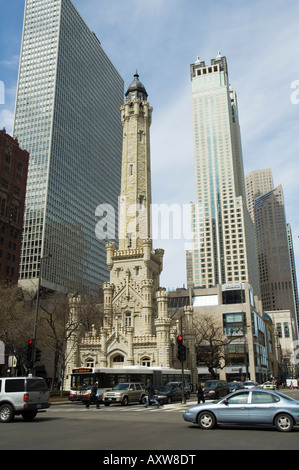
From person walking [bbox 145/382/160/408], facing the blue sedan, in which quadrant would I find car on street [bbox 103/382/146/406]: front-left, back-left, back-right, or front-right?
back-right

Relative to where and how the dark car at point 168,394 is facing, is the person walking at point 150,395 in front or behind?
in front

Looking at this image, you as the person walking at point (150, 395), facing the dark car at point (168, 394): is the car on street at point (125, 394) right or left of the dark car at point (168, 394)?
left

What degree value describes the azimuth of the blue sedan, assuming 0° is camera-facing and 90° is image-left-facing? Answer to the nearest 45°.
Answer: approximately 90°

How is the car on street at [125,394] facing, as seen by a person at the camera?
facing the viewer and to the left of the viewer

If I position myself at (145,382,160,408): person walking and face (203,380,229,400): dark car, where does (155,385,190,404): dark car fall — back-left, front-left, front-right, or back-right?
front-left

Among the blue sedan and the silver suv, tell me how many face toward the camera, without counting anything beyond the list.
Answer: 0

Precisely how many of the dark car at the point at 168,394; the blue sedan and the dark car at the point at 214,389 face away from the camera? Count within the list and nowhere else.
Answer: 0

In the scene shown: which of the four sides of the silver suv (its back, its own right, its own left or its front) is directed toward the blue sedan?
back

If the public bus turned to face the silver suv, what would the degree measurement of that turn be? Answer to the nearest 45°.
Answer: approximately 45° to its left

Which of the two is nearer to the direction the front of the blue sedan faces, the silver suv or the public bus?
the silver suv

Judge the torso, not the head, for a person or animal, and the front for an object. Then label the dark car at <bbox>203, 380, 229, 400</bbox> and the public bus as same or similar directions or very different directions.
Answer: same or similar directions

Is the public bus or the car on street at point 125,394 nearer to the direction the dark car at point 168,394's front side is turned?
the car on street

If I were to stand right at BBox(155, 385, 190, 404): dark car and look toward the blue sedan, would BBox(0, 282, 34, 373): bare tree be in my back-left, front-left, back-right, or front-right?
back-right

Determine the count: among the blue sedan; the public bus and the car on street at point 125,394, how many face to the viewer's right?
0

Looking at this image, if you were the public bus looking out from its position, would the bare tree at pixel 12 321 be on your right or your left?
on your right

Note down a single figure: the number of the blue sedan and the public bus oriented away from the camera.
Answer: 0
